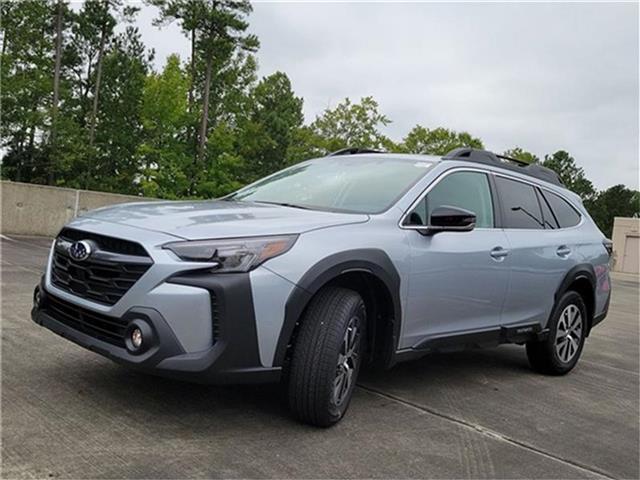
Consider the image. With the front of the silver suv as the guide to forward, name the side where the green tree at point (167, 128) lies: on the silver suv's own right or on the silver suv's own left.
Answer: on the silver suv's own right

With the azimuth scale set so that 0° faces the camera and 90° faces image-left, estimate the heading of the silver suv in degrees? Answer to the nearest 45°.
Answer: approximately 45°

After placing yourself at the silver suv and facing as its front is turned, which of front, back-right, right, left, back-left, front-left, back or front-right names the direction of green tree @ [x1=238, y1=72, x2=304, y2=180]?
back-right

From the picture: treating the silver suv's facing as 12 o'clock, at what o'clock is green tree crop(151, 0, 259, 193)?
The green tree is roughly at 4 o'clock from the silver suv.

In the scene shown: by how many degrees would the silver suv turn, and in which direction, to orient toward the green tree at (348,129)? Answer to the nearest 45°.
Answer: approximately 135° to its right

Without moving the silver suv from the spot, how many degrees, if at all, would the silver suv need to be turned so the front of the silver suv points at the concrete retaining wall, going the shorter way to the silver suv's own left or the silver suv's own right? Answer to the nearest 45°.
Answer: approximately 90° to the silver suv's own right

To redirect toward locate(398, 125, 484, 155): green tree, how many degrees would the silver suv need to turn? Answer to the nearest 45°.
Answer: approximately 135° to its right

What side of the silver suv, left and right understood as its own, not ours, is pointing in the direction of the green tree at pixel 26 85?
right

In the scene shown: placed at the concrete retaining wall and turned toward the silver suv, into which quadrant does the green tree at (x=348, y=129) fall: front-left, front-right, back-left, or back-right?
back-left
